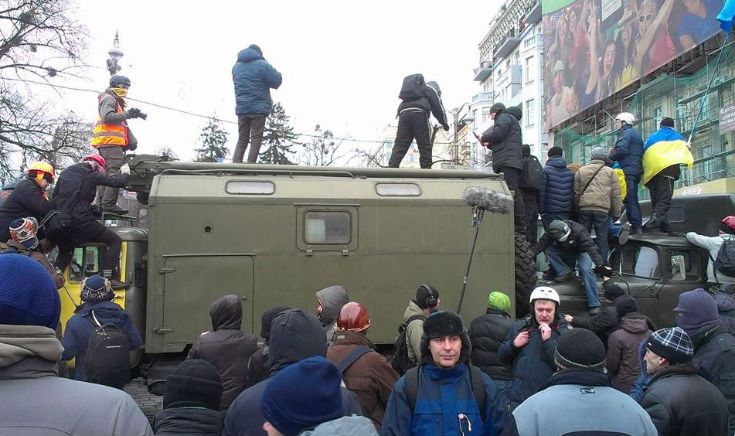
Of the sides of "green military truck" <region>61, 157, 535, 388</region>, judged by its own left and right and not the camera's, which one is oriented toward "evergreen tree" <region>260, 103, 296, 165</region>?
right

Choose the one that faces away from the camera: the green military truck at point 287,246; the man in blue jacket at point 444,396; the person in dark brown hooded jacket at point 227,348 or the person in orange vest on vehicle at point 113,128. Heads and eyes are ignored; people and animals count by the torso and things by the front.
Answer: the person in dark brown hooded jacket

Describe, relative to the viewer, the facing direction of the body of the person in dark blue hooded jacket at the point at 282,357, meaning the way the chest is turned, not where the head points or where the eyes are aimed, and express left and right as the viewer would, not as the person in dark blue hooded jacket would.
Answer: facing away from the viewer

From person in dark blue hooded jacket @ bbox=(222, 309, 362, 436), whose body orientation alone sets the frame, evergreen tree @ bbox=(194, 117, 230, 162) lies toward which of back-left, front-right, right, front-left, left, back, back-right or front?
front

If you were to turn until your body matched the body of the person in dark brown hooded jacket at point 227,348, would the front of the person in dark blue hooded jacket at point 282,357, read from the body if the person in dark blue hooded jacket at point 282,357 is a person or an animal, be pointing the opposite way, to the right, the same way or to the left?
the same way

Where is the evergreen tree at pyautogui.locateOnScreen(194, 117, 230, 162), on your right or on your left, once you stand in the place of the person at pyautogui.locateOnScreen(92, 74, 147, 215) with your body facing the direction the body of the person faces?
on your left

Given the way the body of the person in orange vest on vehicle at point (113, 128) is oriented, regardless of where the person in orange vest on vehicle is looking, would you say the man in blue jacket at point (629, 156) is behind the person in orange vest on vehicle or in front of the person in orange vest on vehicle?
in front

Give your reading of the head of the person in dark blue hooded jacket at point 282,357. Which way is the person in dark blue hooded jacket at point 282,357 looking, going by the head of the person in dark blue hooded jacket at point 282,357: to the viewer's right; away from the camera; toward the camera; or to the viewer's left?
away from the camera

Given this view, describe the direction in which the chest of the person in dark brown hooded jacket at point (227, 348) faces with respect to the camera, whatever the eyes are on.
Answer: away from the camera

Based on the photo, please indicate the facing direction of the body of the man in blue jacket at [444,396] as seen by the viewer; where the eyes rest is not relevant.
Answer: toward the camera

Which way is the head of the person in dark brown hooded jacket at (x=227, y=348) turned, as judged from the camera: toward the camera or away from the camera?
away from the camera

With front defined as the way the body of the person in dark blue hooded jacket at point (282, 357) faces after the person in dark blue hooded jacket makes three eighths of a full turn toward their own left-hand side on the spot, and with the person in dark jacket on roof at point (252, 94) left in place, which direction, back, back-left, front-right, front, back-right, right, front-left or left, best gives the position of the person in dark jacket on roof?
back-right
